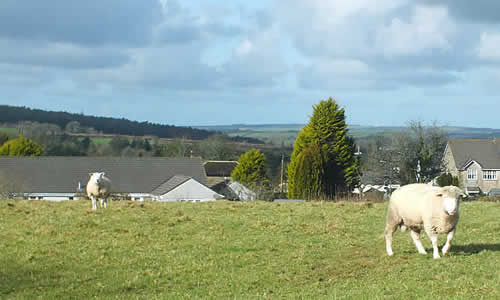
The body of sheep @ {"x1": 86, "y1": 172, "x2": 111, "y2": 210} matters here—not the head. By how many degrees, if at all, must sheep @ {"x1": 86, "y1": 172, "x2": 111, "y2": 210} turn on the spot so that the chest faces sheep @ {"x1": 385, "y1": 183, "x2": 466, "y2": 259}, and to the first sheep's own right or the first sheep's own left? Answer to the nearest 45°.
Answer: approximately 45° to the first sheep's own left

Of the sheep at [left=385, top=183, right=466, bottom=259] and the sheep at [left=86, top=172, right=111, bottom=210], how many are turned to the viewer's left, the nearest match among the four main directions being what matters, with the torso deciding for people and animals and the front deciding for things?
0

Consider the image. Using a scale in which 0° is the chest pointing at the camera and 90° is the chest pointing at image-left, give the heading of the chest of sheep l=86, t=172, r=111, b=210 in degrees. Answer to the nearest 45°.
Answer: approximately 0°

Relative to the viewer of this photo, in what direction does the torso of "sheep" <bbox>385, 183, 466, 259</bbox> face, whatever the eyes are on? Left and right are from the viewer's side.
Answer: facing the viewer and to the right of the viewer

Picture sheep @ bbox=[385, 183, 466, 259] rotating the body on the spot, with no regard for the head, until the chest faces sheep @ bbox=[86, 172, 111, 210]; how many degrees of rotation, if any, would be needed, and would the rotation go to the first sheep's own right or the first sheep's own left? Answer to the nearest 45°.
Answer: approximately 180°
